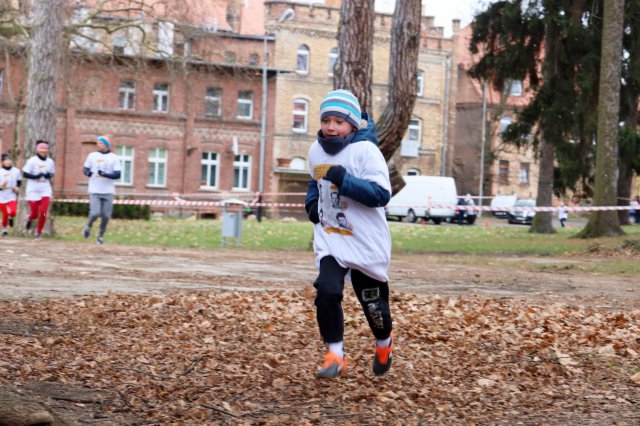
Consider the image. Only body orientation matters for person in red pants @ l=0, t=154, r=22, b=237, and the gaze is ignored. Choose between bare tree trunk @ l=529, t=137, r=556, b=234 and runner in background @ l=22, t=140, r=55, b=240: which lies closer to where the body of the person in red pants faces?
the runner in background

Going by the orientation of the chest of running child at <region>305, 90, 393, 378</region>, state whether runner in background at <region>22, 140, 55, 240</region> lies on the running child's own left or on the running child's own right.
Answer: on the running child's own right

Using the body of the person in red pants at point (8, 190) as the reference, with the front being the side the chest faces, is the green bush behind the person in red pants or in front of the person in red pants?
behind

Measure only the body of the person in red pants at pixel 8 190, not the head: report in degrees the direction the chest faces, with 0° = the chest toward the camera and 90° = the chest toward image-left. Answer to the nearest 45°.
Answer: approximately 0°

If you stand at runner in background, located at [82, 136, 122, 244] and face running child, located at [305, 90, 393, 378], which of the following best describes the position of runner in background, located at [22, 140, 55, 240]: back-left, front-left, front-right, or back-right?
back-right

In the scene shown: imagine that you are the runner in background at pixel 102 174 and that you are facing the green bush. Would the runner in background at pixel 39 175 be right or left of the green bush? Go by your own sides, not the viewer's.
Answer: left

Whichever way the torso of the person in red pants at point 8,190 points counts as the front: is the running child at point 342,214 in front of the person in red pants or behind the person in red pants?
in front

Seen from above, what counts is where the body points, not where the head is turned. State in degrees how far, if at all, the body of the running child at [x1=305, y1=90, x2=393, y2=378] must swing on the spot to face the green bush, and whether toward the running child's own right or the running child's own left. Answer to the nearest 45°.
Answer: approximately 135° to the running child's own right
